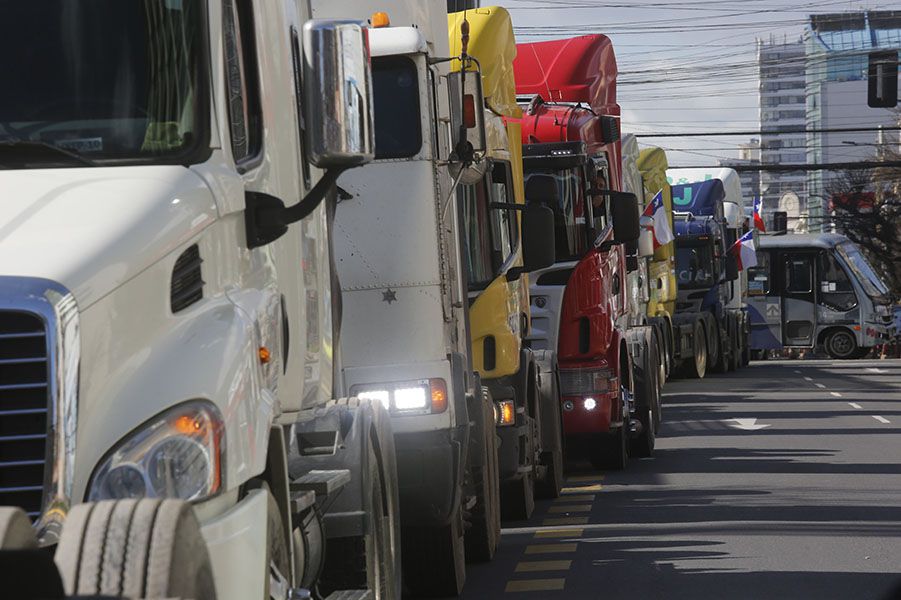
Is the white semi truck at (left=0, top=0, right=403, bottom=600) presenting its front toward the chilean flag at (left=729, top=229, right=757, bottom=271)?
no

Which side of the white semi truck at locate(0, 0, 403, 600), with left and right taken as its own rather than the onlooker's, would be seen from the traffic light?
back

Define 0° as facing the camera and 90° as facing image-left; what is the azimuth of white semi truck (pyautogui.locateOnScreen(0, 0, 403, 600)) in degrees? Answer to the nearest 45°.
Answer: approximately 45°

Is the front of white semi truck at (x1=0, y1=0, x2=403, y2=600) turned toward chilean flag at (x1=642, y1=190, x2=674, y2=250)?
no

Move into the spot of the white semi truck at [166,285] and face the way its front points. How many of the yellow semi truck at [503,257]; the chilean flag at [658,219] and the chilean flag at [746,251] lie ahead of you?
0

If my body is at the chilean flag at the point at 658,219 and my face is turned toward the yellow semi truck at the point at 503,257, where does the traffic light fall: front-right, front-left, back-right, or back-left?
back-left
